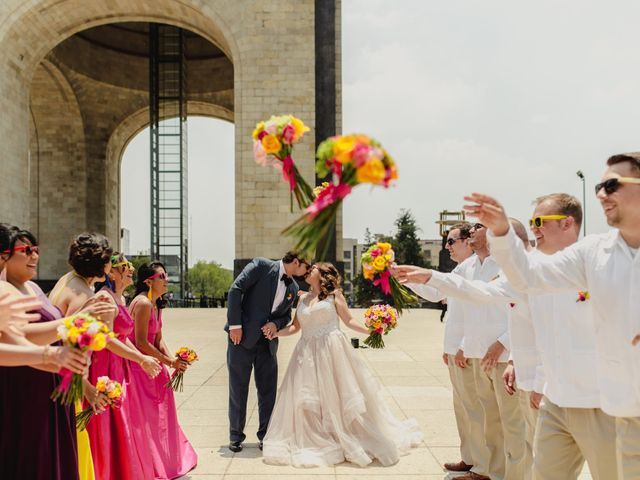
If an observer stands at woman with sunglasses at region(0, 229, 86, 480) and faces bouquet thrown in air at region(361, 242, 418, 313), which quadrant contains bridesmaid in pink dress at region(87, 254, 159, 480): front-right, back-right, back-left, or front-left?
front-left

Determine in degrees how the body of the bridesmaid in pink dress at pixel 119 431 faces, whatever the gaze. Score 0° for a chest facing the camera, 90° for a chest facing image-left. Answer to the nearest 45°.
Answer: approximately 270°

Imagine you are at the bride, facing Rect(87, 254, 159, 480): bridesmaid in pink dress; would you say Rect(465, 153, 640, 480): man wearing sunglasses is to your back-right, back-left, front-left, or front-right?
front-left

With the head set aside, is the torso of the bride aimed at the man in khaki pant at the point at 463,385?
no

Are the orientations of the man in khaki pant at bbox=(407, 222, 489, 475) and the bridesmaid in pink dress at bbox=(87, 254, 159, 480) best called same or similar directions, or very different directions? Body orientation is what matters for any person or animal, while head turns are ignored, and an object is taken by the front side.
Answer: very different directions

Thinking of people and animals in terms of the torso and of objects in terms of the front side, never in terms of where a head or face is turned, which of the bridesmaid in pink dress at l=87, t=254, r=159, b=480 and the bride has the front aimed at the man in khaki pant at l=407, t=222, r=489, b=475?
the bridesmaid in pink dress

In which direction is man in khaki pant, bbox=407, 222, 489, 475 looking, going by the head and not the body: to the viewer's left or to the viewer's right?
to the viewer's left

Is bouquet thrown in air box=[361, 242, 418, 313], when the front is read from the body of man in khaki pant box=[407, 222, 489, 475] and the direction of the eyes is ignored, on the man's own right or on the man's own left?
on the man's own left

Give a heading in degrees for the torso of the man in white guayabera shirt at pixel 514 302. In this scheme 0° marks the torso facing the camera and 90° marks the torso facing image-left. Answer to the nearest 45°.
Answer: approximately 90°

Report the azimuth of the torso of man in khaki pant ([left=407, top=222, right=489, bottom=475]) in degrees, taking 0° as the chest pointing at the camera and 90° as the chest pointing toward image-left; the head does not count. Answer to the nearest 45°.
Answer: approximately 90°

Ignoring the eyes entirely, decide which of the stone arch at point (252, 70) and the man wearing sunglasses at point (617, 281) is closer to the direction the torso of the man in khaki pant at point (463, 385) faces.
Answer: the stone arch

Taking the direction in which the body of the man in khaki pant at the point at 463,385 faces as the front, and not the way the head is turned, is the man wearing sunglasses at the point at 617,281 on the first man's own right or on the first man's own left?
on the first man's own left

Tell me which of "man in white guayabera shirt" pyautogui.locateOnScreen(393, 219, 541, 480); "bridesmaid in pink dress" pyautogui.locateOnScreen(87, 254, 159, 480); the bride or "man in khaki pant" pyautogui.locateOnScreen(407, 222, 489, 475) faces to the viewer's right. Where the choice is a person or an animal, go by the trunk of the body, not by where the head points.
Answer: the bridesmaid in pink dress

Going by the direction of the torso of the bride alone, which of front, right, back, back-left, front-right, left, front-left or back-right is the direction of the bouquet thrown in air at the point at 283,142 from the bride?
front-left

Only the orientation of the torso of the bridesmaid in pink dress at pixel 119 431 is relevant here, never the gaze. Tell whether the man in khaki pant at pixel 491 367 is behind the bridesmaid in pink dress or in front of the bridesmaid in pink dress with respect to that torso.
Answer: in front

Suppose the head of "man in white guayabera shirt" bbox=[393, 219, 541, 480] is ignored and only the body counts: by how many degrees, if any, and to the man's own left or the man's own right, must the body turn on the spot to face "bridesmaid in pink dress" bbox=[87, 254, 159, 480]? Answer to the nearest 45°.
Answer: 0° — they already face them

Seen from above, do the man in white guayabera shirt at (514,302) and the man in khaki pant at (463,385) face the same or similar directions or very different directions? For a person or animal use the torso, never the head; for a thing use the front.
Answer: same or similar directions
